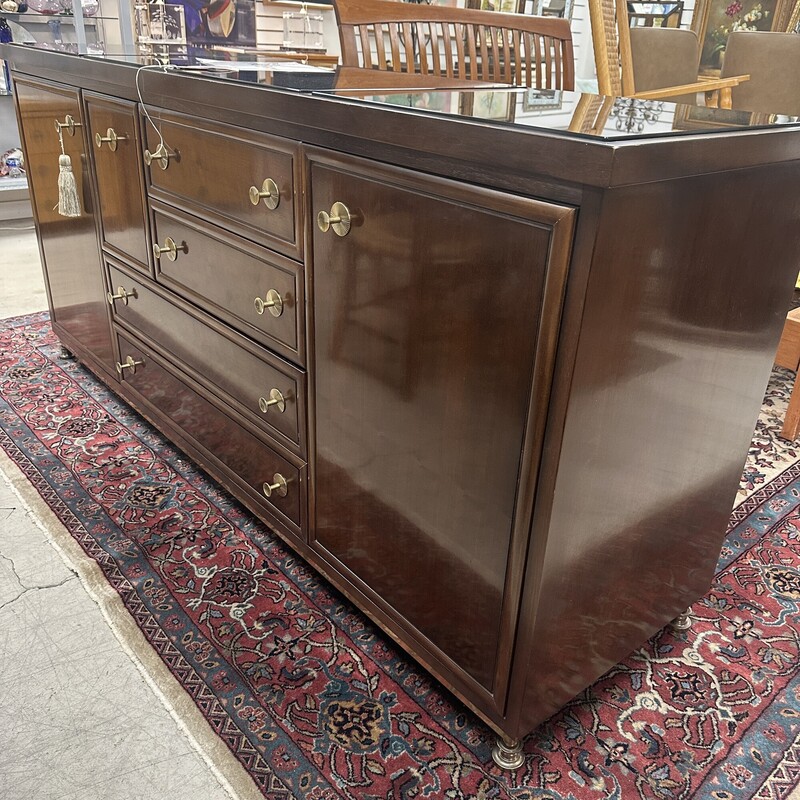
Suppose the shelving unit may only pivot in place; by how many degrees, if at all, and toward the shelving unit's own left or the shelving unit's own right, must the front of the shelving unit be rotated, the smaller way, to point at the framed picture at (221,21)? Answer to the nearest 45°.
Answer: approximately 90° to the shelving unit's own left

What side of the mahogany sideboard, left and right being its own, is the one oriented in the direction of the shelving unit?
right

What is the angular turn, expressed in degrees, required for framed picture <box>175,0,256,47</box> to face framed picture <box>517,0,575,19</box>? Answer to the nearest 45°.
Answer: approximately 135° to its left

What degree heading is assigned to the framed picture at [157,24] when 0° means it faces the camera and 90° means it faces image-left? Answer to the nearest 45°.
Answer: approximately 0°

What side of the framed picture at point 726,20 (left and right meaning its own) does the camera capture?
front

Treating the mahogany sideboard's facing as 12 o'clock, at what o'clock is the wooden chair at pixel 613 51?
The wooden chair is roughly at 5 o'clock from the mahogany sideboard.

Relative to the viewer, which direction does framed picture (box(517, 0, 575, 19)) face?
toward the camera
